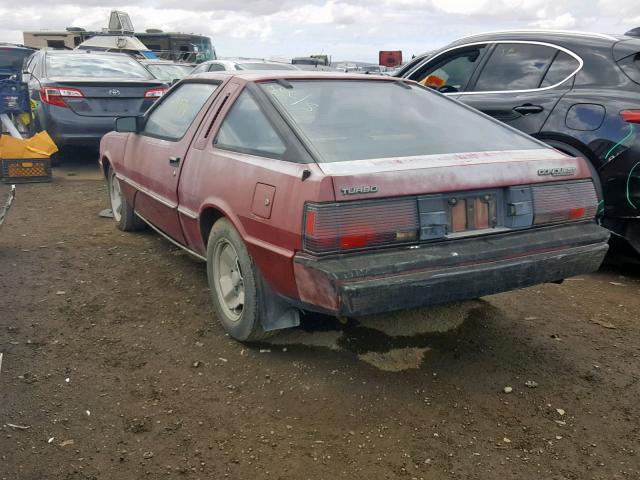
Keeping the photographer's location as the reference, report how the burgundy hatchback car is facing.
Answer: facing away from the viewer and to the left of the viewer

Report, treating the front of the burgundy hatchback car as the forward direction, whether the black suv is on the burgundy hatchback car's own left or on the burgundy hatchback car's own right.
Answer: on the burgundy hatchback car's own right
